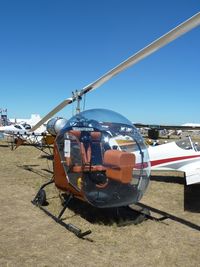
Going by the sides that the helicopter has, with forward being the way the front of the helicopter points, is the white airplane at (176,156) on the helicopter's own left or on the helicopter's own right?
on the helicopter's own left

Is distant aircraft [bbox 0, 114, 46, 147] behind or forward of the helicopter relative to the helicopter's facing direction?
behind

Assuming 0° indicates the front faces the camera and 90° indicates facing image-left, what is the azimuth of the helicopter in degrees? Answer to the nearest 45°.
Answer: approximately 315°
